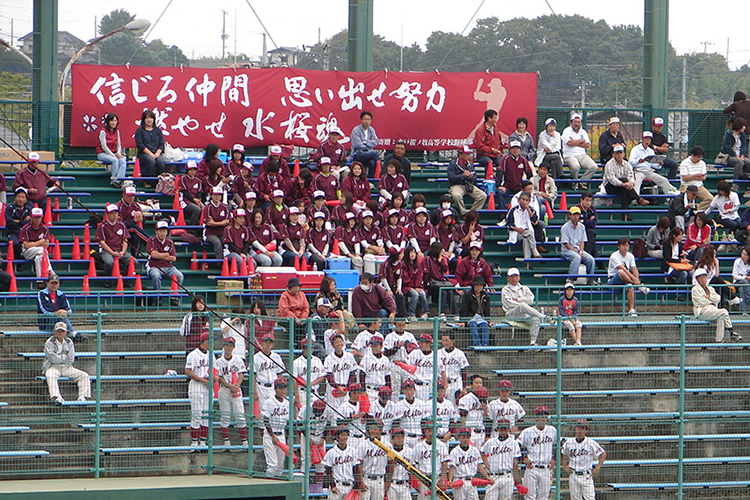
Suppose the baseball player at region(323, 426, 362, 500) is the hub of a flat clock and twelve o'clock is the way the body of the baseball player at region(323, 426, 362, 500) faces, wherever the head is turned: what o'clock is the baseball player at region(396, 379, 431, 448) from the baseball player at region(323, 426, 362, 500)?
the baseball player at region(396, 379, 431, 448) is roughly at 8 o'clock from the baseball player at region(323, 426, 362, 500).

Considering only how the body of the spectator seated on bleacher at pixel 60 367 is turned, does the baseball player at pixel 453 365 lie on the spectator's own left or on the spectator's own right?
on the spectator's own left

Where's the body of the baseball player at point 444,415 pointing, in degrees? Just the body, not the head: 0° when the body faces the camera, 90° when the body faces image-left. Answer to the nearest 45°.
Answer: approximately 0°

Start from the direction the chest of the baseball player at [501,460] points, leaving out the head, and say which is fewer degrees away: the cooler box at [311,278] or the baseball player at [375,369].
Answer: the baseball player

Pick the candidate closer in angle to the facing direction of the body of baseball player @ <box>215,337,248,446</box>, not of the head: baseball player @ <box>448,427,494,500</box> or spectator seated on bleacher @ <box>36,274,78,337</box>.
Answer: the baseball player

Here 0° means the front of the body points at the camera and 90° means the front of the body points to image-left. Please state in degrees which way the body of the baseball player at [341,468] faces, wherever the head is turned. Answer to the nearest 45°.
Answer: approximately 0°

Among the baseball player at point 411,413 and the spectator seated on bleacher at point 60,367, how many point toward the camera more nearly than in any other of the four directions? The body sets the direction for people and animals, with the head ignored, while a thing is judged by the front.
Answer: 2

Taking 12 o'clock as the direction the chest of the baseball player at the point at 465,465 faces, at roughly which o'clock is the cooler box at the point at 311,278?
The cooler box is roughly at 5 o'clock from the baseball player.

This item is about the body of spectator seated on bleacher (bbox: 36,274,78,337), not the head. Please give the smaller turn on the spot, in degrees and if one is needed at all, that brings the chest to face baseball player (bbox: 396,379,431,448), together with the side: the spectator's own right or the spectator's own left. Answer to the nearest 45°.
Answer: approximately 45° to the spectator's own left
